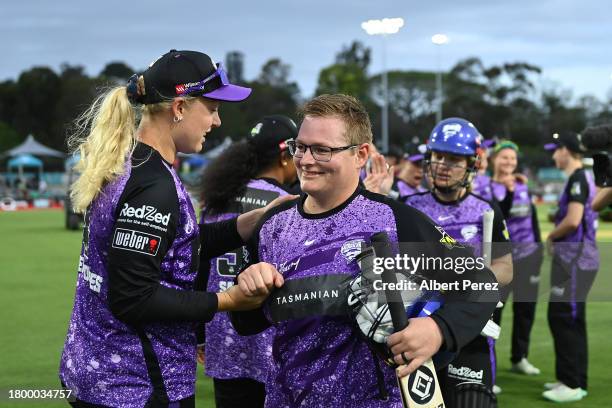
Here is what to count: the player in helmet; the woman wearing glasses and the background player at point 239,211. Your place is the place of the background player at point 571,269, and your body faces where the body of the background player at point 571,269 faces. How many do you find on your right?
0

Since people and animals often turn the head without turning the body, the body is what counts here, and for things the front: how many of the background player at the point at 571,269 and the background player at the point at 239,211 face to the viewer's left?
1

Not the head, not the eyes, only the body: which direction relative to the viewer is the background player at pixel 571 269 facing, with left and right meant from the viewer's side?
facing to the left of the viewer

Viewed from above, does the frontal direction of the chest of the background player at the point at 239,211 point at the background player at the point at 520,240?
yes

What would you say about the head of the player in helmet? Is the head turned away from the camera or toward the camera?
toward the camera

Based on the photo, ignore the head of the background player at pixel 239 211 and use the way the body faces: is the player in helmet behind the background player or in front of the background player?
in front

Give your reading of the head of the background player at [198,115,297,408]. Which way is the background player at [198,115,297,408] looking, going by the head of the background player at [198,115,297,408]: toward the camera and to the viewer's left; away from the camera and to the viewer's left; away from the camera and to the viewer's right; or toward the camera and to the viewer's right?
away from the camera and to the viewer's right

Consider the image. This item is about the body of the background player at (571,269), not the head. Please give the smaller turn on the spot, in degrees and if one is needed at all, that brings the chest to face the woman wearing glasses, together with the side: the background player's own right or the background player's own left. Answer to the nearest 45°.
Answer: approximately 90° to the background player's own left

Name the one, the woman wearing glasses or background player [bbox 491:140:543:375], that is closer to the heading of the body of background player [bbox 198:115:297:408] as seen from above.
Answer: the background player

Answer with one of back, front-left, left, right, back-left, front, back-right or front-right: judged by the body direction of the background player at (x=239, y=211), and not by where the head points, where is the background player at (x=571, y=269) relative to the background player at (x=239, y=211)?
front

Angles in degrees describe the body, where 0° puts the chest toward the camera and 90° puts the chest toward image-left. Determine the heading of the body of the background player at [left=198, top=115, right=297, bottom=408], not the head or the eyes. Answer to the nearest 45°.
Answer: approximately 225°
